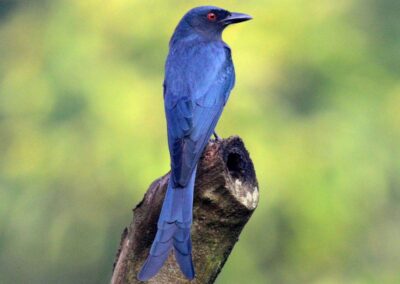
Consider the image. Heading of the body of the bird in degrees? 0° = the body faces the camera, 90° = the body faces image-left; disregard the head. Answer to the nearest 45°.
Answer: approximately 225°
